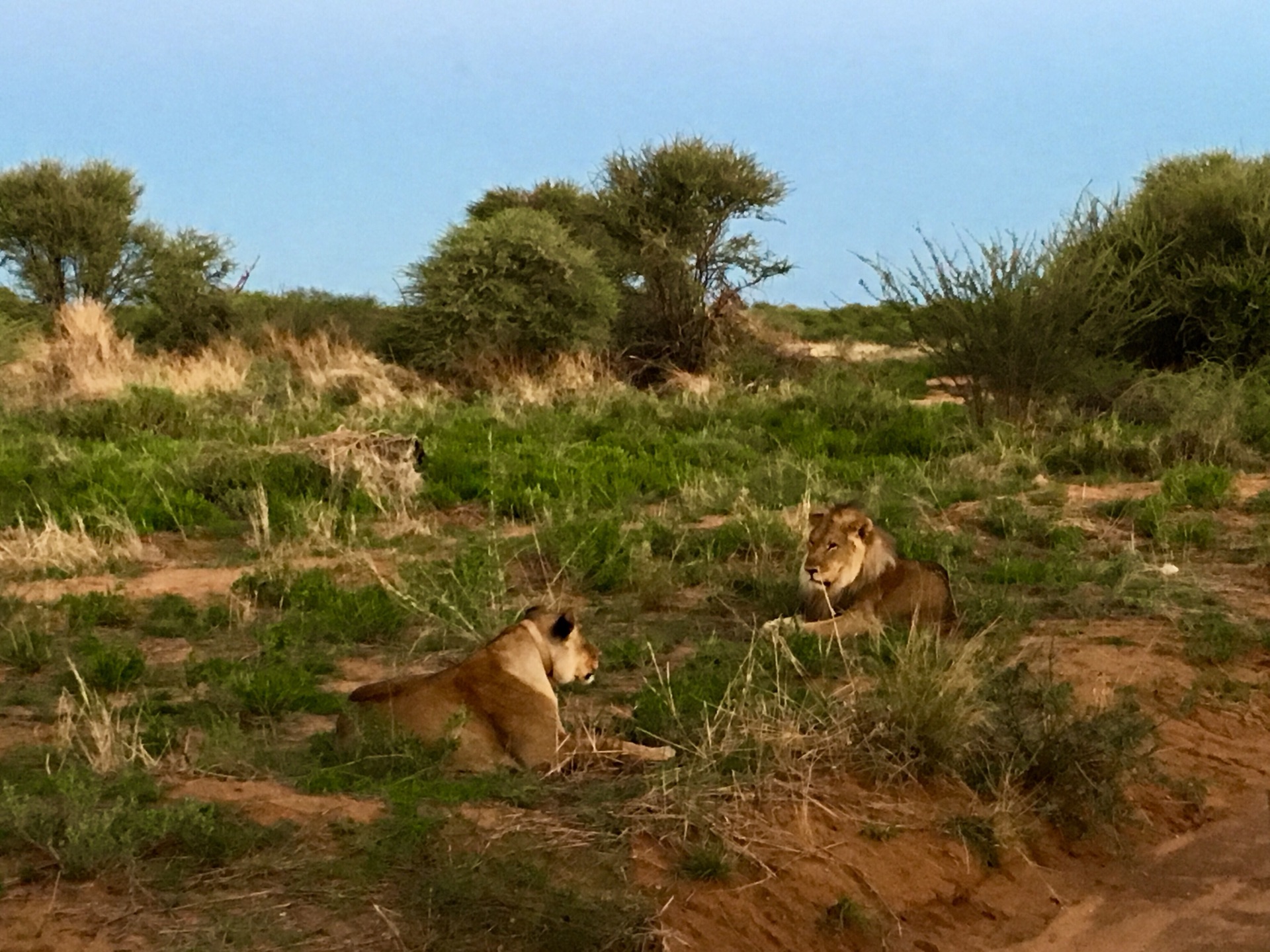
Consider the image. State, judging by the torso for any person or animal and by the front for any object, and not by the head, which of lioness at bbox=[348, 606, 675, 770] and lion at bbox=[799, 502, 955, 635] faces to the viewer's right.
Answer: lioness at bbox=[348, 606, 675, 770]

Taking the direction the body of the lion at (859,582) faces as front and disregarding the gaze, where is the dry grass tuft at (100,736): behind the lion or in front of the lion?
in front

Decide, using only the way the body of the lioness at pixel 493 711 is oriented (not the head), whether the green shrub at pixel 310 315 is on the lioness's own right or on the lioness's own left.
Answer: on the lioness's own left

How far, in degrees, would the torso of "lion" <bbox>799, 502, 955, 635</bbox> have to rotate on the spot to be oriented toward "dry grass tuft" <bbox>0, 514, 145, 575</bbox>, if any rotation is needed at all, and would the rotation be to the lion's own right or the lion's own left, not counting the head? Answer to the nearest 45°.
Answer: approximately 45° to the lion's own right

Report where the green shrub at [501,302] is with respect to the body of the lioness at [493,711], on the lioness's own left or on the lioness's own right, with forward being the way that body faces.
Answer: on the lioness's own left

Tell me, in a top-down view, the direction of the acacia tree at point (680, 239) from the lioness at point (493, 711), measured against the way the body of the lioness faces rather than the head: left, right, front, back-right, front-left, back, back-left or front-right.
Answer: left

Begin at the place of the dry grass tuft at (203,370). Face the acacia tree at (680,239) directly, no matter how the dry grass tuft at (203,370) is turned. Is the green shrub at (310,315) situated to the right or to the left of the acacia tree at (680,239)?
left

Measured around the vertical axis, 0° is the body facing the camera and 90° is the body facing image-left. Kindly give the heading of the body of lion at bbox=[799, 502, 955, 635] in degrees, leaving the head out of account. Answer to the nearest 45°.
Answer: approximately 45°

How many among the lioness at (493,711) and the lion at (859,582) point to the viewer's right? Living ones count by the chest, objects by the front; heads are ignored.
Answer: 1

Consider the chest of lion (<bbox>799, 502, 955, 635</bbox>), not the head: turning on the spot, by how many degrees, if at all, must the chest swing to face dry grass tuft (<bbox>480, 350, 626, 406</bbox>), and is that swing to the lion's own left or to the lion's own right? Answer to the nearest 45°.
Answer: approximately 135° to the lion's own right

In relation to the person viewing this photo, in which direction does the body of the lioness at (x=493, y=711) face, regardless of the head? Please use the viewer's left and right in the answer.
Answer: facing to the right of the viewer

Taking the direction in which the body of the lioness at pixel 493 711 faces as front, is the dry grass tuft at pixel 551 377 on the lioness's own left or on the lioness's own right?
on the lioness's own left

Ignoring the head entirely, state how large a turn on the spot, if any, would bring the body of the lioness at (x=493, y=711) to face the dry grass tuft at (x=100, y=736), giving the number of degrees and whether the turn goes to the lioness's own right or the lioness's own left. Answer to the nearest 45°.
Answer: approximately 180°

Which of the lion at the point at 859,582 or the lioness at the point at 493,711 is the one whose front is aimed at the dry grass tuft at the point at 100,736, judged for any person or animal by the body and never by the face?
the lion at the point at 859,582

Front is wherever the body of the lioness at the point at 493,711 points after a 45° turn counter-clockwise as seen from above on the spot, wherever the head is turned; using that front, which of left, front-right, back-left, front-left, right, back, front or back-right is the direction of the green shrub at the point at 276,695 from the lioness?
left

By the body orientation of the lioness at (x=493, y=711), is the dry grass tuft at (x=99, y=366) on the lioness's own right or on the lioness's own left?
on the lioness's own left

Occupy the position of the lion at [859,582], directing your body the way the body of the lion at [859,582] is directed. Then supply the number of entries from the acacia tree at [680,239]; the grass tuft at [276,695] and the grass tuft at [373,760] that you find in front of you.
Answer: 2

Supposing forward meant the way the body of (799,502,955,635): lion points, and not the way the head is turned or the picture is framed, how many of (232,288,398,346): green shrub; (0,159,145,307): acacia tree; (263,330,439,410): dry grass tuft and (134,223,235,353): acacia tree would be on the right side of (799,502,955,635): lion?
4
